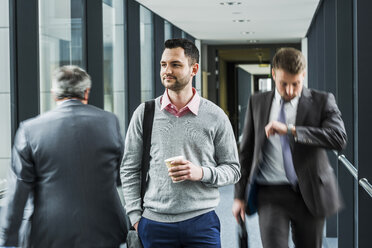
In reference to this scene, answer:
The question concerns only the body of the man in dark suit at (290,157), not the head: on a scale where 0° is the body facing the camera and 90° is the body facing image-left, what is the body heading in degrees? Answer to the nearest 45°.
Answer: approximately 0°

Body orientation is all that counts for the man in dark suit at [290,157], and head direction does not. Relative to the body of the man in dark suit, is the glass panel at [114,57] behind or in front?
behind
